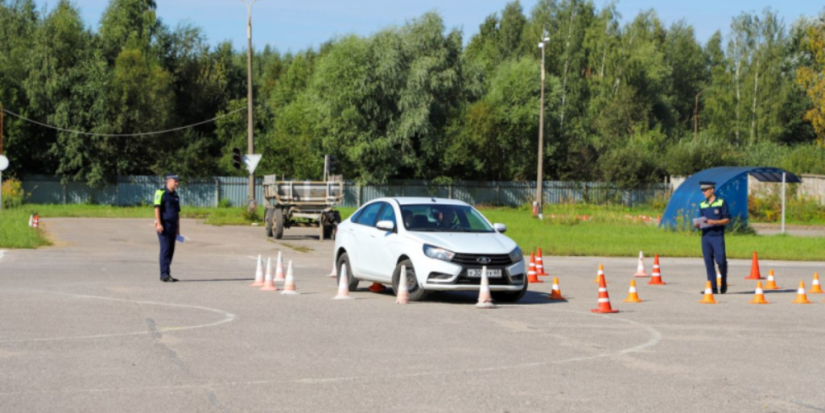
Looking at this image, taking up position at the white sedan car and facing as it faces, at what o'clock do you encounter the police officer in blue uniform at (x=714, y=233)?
The police officer in blue uniform is roughly at 10 o'clock from the white sedan car.

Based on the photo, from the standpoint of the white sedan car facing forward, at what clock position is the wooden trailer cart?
The wooden trailer cart is roughly at 7 o'clock from the white sedan car.

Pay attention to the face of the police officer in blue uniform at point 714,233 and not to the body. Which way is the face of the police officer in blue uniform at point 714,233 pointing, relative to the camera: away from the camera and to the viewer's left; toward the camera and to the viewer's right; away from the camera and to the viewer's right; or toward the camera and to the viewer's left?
toward the camera and to the viewer's left

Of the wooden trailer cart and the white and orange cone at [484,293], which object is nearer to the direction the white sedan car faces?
the white and orange cone

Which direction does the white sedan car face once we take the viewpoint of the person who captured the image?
facing the viewer and to the right of the viewer

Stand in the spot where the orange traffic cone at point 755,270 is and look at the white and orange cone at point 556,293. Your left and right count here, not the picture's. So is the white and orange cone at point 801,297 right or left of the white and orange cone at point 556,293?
left

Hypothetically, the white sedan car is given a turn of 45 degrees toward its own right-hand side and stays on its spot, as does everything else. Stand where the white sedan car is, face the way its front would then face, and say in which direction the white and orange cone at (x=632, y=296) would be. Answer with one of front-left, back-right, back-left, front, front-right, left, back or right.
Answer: left

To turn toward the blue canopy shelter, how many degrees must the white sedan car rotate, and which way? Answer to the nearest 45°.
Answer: approximately 90° to its left

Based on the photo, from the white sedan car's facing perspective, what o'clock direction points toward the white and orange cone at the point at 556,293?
The white and orange cone is roughly at 10 o'clock from the white sedan car.

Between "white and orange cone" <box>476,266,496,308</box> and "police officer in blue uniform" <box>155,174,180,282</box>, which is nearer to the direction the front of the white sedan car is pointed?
the white and orange cone

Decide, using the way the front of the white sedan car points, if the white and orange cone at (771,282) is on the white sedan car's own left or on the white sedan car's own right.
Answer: on the white sedan car's own left
